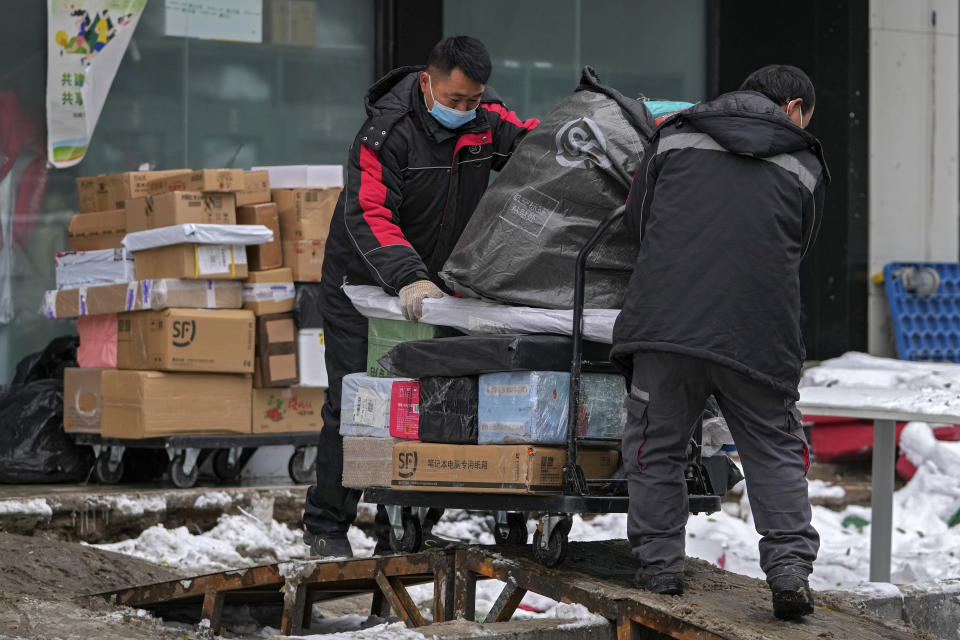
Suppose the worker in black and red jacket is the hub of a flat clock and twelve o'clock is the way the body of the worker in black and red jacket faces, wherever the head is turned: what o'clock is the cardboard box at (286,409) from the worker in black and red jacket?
The cardboard box is roughly at 7 o'clock from the worker in black and red jacket.

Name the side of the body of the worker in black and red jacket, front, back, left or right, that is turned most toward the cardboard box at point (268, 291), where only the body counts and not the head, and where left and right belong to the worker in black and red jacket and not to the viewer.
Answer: back

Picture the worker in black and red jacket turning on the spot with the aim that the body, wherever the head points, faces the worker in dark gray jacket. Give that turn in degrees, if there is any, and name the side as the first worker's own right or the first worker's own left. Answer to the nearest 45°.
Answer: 0° — they already face them

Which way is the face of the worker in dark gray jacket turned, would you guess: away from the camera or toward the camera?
away from the camera

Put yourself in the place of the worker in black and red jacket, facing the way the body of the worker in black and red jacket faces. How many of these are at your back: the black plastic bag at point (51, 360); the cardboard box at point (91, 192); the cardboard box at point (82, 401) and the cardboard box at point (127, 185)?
4

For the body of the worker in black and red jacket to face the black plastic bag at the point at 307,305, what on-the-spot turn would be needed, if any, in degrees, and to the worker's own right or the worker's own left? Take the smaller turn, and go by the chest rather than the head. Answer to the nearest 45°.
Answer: approximately 135° to the worker's own left

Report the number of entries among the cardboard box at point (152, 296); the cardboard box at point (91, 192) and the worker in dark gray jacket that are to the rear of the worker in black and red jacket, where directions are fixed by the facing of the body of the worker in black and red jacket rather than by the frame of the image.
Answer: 2

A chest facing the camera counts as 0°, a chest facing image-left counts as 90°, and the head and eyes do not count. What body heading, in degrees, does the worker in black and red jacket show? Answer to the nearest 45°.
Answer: approximately 315°

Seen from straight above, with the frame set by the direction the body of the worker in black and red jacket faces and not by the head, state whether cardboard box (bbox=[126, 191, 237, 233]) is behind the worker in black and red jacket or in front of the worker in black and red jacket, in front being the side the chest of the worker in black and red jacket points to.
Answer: behind

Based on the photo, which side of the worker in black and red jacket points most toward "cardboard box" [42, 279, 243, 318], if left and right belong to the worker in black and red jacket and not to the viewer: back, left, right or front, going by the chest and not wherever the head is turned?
back

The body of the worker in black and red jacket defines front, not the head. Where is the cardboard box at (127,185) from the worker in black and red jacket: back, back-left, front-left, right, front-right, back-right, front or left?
back

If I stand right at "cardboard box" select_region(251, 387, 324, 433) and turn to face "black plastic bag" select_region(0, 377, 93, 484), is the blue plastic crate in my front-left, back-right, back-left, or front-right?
back-right

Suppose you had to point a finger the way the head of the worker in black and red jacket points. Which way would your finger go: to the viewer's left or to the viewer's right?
to the viewer's right
